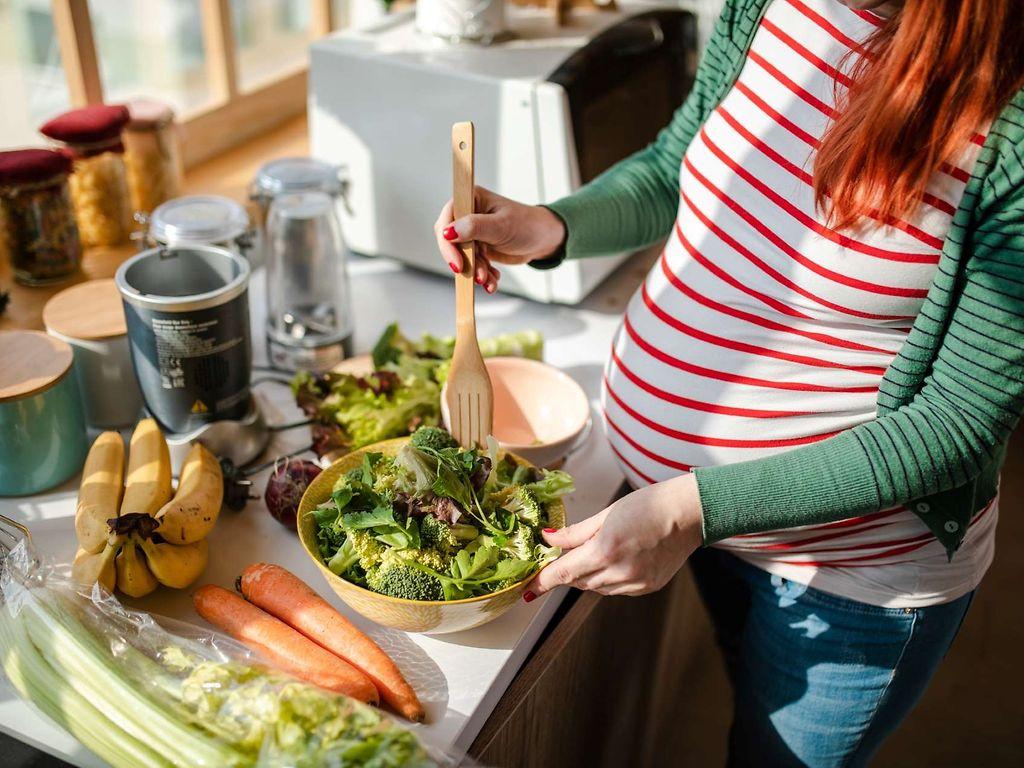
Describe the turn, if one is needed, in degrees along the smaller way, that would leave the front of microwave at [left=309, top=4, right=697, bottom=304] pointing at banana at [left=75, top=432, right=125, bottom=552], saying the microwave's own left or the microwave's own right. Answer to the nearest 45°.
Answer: approximately 90° to the microwave's own right

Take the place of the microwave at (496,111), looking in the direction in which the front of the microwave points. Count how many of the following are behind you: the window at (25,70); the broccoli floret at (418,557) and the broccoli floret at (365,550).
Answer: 1

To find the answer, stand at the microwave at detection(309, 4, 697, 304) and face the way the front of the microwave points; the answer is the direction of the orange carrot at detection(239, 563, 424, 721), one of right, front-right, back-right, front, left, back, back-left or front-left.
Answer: front-right

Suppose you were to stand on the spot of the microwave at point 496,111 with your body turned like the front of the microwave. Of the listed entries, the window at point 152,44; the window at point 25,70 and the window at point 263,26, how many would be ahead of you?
0

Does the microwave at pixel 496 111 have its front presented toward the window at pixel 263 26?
no

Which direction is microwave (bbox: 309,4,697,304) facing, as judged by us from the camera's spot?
facing the viewer and to the right of the viewer

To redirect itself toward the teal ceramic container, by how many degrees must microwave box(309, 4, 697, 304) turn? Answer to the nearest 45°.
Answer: approximately 90° to its right

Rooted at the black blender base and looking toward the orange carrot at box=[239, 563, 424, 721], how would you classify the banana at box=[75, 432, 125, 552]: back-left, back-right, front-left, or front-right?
front-right

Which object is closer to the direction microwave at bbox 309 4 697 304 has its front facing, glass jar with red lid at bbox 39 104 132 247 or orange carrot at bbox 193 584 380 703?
the orange carrot

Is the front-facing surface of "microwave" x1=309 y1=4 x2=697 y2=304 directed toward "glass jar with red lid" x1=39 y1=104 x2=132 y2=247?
no

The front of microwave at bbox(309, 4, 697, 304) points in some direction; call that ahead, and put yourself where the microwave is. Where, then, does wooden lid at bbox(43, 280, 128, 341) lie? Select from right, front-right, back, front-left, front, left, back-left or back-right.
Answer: right

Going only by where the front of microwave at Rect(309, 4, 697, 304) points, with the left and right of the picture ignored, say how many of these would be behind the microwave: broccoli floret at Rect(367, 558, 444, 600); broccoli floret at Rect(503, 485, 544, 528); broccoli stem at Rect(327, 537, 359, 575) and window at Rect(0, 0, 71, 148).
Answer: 1

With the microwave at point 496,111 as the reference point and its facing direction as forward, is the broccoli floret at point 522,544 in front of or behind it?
in front

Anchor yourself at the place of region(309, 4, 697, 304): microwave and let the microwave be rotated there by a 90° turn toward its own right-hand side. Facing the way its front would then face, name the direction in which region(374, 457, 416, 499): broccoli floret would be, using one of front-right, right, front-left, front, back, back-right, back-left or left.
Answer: front-left

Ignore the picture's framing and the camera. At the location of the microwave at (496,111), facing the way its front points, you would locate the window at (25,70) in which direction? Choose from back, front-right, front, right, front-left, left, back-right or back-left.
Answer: back

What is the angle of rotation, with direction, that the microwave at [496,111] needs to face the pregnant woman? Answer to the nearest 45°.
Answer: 0° — it already faces them

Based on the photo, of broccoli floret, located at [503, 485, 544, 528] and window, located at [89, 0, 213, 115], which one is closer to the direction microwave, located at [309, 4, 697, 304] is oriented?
the broccoli floret
